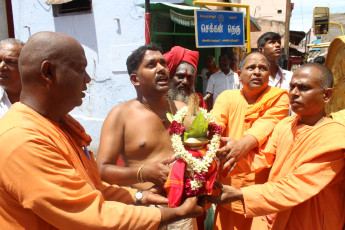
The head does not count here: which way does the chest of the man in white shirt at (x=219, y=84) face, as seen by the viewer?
toward the camera

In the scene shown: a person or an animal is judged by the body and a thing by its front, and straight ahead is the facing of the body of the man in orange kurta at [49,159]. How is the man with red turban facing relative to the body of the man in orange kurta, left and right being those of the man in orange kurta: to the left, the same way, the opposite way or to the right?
to the right

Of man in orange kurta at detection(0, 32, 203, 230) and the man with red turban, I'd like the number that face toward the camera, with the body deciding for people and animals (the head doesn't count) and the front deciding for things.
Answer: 1

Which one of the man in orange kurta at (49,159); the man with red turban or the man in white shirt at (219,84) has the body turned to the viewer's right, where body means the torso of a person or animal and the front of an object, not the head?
the man in orange kurta

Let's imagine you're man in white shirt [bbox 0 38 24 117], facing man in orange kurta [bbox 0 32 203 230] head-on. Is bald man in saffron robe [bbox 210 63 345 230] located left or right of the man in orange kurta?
left

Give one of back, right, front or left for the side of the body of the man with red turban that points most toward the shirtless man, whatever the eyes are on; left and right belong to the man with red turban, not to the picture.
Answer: front

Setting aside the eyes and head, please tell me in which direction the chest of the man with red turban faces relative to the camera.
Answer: toward the camera

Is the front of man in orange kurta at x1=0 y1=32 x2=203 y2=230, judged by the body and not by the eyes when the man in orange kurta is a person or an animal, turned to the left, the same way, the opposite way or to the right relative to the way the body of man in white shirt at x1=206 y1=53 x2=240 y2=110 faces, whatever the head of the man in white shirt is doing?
to the left

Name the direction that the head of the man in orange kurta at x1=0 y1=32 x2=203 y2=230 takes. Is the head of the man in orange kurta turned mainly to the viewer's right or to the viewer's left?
to the viewer's right

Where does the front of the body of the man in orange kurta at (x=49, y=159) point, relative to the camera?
to the viewer's right

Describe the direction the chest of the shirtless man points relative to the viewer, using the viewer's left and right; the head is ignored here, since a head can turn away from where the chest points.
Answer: facing the viewer and to the right of the viewer
